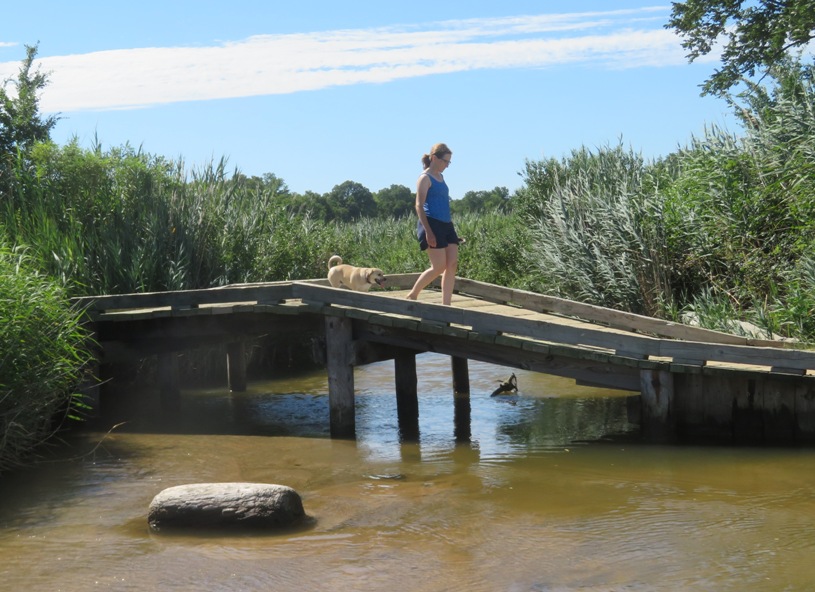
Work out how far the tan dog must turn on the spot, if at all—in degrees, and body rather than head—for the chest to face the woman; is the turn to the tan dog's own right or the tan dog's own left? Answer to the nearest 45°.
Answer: approximately 45° to the tan dog's own right

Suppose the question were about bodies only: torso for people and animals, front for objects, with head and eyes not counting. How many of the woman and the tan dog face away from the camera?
0

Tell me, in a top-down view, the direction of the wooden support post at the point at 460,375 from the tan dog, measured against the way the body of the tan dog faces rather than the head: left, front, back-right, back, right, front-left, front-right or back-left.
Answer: front-left

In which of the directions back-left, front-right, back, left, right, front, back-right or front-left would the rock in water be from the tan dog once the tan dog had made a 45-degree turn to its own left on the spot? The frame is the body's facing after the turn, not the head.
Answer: back-right

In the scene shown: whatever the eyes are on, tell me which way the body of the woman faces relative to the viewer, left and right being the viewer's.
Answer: facing the viewer and to the right of the viewer

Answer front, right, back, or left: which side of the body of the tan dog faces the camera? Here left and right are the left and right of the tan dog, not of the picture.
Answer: right

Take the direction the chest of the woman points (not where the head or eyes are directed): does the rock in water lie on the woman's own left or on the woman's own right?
on the woman's own right

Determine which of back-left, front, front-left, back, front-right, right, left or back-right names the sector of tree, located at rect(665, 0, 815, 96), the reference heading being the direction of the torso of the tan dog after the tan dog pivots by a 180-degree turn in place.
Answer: back-right
